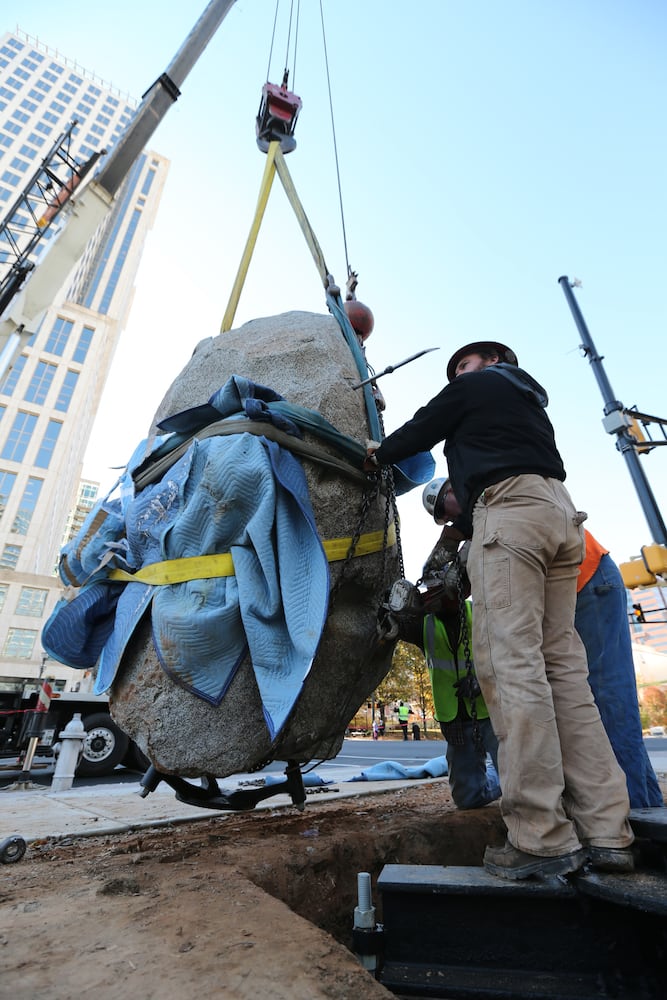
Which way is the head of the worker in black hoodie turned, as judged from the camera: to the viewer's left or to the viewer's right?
to the viewer's left

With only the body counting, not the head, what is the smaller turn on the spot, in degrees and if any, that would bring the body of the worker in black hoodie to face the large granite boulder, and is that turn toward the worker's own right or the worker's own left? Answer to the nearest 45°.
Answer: approximately 45° to the worker's own left

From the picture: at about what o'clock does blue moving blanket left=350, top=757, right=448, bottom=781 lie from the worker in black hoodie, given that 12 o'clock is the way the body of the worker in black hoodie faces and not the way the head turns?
The blue moving blanket is roughly at 1 o'clock from the worker in black hoodie.

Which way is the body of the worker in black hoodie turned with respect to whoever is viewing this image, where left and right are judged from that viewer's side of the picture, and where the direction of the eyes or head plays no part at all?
facing away from the viewer and to the left of the viewer

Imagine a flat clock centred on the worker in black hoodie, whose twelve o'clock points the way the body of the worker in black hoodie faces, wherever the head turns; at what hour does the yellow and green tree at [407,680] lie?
The yellow and green tree is roughly at 1 o'clock from the worker in black hoodie.
